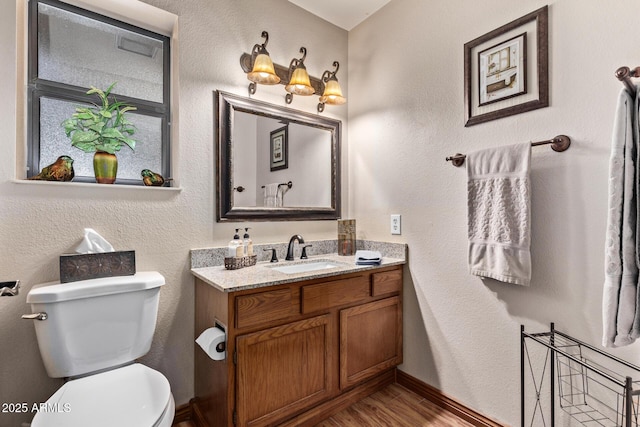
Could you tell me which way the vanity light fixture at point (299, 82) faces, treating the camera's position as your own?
facing the viewer and to the right of the viewer

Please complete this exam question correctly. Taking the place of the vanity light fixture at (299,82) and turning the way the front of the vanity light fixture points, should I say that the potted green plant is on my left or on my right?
on my right

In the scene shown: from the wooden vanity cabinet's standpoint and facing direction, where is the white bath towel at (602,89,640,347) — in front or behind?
in front

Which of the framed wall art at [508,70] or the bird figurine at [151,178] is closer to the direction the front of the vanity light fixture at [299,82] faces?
the framed wall art

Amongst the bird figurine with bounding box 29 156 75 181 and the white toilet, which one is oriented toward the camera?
the white toilet

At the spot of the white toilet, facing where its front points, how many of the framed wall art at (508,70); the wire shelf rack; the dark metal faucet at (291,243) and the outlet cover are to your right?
0

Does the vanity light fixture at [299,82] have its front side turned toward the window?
no

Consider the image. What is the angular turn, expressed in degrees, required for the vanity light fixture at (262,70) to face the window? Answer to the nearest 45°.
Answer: approximately 135° to its right

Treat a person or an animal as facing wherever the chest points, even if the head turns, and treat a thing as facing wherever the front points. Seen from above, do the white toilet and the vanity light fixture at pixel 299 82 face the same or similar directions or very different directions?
same or similar directions

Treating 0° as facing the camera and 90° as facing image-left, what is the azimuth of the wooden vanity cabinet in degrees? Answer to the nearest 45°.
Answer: approximately 315°

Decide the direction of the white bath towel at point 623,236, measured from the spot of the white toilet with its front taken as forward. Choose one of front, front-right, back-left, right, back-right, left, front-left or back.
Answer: front-left

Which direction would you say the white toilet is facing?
toward the camera
